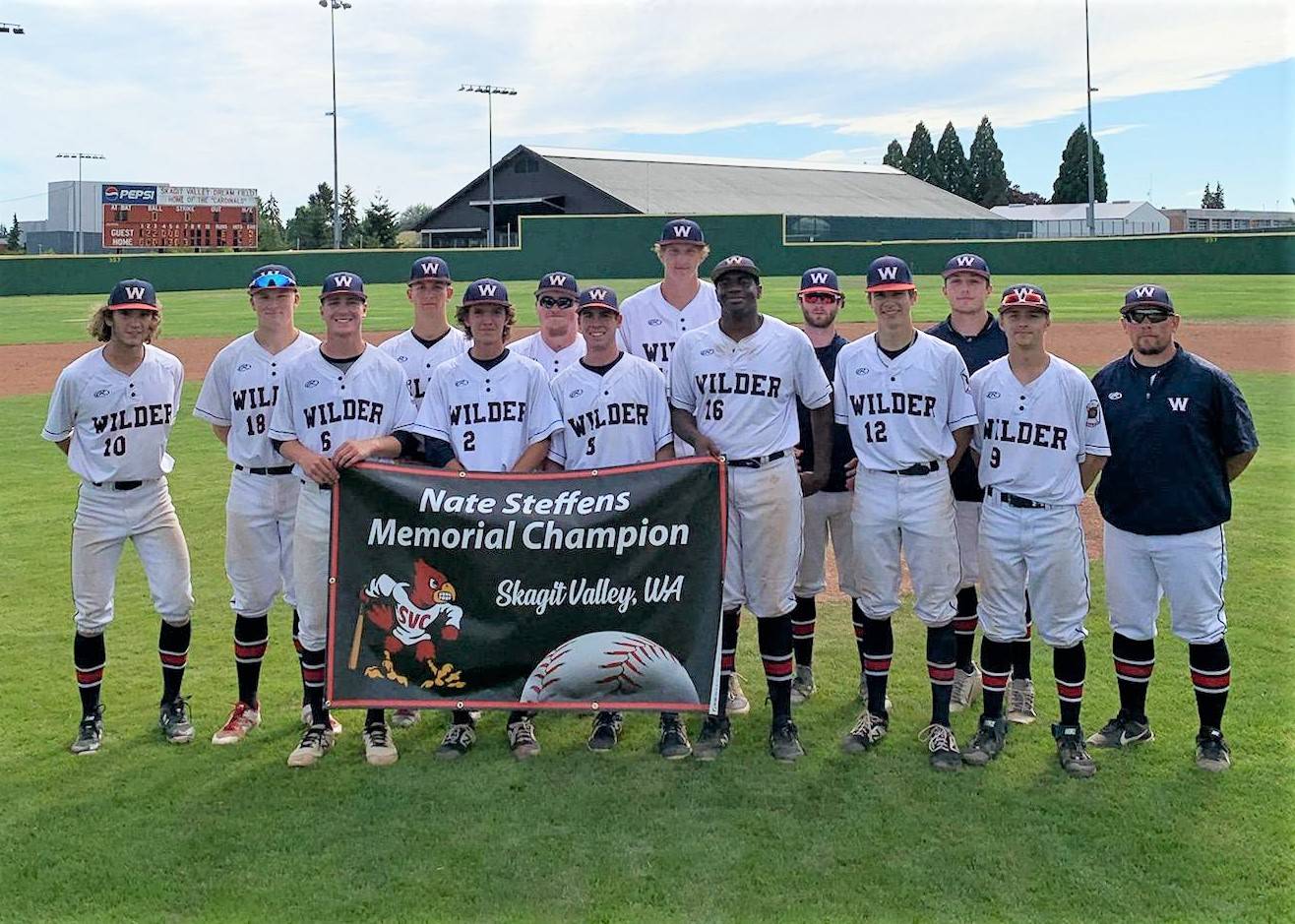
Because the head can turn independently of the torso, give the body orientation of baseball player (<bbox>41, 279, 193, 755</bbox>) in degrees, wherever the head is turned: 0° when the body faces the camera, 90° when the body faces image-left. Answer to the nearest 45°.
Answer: approximately 0°

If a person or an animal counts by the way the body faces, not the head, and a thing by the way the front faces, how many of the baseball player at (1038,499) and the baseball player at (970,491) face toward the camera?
2

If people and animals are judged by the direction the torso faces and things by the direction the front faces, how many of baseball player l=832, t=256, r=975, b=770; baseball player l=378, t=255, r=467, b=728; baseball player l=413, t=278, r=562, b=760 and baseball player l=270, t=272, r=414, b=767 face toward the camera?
4

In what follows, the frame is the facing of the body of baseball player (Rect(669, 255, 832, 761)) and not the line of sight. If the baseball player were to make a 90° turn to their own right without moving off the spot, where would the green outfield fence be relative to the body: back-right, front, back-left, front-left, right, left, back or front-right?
right

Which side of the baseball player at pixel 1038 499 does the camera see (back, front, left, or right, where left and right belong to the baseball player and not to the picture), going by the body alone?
front

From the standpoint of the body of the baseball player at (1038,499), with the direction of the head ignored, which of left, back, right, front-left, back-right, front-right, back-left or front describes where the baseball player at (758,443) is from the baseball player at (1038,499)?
right

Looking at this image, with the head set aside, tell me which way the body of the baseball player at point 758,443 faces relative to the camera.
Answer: toward the camera

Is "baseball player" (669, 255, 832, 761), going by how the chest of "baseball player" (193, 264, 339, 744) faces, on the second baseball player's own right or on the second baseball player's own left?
on the second baseball player's own left

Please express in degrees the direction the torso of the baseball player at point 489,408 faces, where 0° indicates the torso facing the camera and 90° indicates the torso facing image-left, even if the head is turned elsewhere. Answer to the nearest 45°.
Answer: approximately 0°

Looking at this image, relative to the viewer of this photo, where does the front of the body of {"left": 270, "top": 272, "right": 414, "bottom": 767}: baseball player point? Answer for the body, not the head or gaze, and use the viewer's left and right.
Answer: facing the viewer

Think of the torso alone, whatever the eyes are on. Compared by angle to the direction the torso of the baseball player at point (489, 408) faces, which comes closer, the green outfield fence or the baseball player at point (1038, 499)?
the baseball player
